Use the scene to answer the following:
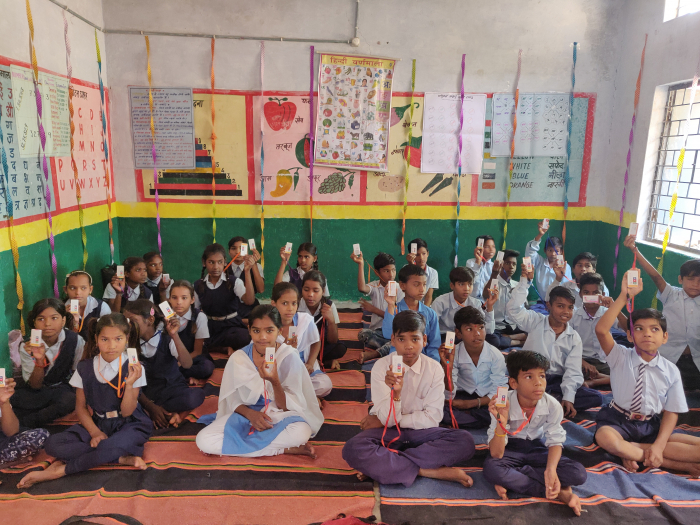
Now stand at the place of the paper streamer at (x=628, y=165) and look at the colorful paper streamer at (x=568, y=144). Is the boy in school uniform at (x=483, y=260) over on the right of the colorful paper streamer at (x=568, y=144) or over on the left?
left

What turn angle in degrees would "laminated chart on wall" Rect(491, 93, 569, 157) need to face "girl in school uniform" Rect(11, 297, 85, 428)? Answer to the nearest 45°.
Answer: approximately 45° to its right

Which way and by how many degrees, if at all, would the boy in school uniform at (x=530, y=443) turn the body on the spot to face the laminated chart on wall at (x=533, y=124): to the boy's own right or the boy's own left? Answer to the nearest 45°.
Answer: approximately 180°

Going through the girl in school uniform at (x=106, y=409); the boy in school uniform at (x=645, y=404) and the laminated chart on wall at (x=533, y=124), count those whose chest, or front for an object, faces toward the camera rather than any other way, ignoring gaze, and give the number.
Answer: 3

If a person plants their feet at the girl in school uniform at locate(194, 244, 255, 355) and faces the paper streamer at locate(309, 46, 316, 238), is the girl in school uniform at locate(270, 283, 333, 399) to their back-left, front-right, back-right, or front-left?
back-right

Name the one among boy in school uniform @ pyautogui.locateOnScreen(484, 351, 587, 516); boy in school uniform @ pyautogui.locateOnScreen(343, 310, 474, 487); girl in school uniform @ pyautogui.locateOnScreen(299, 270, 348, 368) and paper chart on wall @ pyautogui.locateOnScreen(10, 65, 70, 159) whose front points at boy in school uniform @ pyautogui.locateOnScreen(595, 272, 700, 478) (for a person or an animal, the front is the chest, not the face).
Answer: the paper chart on wall

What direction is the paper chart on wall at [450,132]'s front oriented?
toward the camera

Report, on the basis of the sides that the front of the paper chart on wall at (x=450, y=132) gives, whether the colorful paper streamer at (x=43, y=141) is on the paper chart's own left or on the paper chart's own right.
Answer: on the paper chart's own right

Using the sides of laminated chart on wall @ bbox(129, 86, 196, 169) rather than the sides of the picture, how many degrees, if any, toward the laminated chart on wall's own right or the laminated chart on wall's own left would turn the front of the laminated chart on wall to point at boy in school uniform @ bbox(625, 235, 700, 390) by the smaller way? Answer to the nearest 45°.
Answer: approximately 45° to the laminated chart on wall's own left

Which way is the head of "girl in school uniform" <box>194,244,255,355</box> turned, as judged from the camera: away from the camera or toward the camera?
toward the camera

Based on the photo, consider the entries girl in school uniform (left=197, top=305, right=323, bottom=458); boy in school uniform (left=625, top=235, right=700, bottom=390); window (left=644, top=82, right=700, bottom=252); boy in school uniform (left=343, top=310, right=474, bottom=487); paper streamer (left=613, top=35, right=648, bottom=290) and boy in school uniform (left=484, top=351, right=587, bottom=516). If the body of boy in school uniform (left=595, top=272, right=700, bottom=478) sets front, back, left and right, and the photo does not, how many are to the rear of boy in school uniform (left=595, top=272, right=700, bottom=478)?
3

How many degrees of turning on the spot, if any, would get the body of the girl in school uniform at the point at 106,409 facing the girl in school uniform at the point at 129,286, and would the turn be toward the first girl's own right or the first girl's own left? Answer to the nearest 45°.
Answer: approximately 180°

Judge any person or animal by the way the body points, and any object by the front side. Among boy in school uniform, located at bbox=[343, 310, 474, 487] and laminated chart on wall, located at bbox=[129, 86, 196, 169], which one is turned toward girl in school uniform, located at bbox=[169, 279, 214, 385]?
the laminated chart on wall

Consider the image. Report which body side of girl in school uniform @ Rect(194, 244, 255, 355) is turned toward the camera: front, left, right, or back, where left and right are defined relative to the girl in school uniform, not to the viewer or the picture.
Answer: front

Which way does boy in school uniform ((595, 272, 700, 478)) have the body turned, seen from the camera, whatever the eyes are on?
toward the camera

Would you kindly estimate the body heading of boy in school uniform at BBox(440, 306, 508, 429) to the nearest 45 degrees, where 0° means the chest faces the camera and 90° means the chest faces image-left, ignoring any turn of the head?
approximately 0°

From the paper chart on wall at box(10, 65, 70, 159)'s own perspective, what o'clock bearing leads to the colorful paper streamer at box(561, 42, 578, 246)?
The colorful paper streamer is roughly at 11 o'clock from the paper chart on wall.
